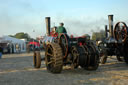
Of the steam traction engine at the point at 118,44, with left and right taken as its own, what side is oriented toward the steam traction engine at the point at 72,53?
front
